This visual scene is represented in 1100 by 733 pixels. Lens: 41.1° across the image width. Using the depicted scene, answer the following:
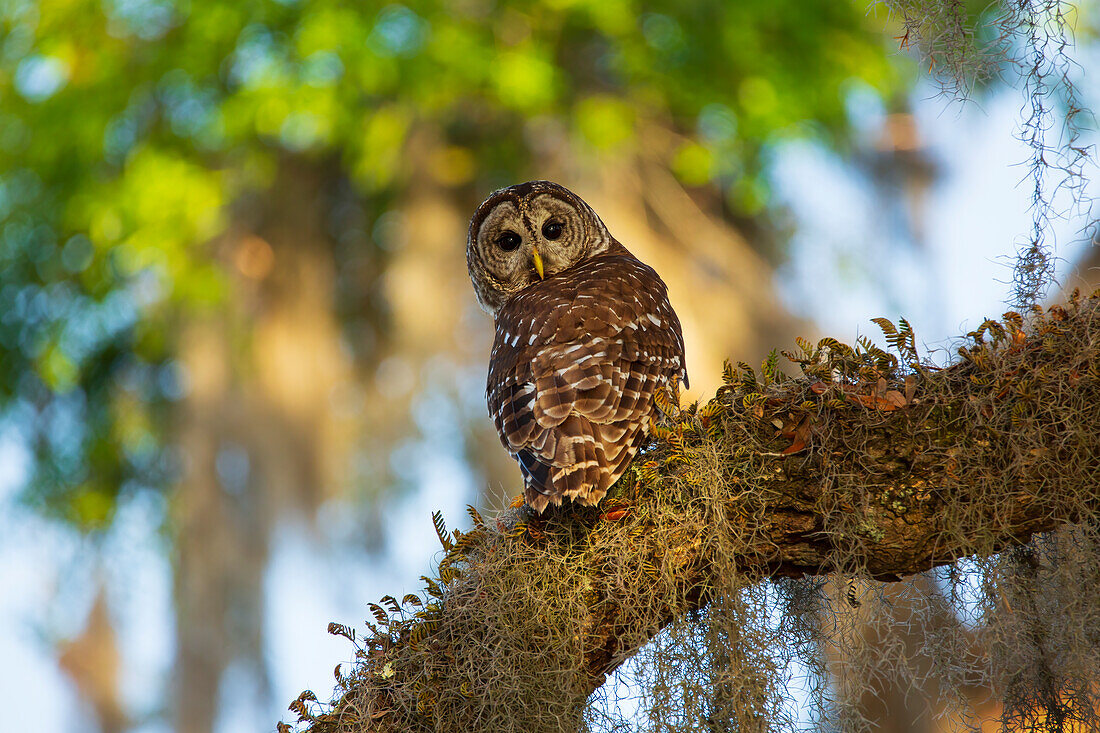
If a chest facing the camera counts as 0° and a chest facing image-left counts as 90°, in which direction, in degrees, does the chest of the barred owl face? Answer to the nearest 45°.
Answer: approximately 180°
